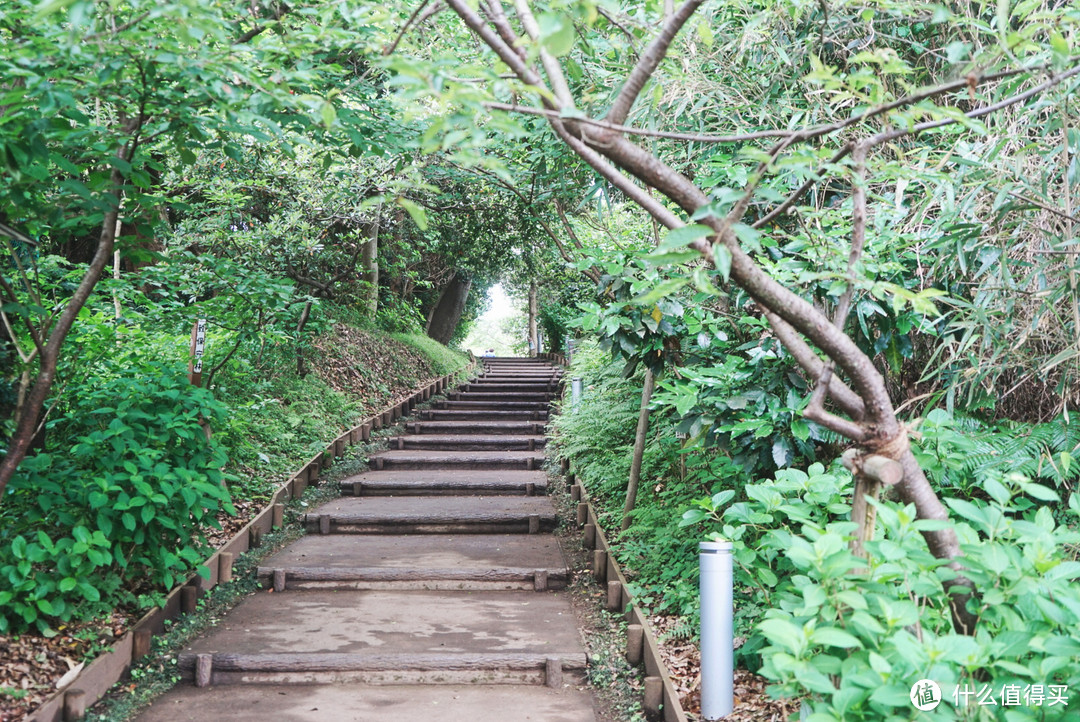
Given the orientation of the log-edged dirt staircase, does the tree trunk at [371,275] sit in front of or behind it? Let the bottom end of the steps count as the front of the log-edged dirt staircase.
behind

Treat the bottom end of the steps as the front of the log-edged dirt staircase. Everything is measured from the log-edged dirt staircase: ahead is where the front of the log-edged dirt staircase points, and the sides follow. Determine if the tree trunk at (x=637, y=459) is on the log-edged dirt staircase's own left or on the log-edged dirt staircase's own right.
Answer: on the log-edged dirt staircase's own left

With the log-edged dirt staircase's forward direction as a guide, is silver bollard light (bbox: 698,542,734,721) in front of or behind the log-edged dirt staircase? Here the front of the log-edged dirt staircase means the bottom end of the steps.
in front

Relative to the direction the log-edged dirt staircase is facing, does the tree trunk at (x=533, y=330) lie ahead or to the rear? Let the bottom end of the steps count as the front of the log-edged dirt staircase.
to the rear

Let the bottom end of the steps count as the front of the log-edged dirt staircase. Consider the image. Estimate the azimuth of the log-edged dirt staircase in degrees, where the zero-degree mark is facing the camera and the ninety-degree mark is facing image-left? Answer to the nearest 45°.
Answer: approximately 0°

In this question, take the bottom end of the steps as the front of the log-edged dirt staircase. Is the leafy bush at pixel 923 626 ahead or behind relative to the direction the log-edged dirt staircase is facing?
ahead

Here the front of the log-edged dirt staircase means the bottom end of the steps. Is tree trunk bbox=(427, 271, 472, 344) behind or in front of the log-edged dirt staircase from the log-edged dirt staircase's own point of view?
behind
